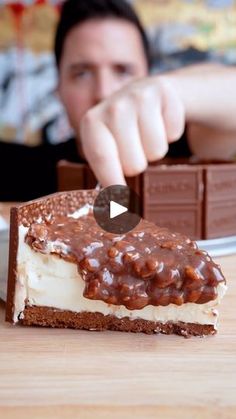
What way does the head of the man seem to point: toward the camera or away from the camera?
toward the camera

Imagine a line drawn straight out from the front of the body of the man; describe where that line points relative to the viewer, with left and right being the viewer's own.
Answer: facing the viewer

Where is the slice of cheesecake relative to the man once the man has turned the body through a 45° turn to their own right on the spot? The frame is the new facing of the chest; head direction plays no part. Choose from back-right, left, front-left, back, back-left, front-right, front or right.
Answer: front-left
